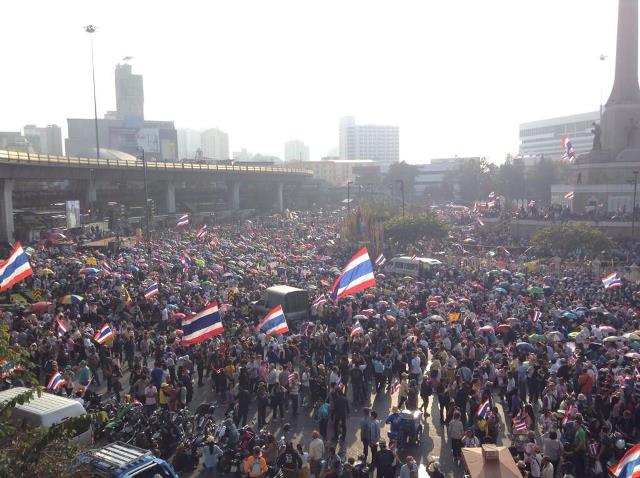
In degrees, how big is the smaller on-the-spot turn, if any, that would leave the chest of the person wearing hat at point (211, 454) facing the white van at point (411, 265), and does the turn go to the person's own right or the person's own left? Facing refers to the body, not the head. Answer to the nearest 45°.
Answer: approximately 45° to the person's own right

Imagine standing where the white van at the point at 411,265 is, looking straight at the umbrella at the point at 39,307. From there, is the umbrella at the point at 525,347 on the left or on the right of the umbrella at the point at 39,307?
left

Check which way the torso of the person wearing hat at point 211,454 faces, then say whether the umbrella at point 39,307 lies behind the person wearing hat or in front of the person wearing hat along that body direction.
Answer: in front

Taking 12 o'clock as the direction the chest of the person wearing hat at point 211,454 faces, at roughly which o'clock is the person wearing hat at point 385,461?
the person wearing hat at point 385,461 is roughly at 4 o'clock from the person wearing hat at point 211,454.

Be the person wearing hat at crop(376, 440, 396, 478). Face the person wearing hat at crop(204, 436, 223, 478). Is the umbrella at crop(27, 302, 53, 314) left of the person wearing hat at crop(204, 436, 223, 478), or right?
right

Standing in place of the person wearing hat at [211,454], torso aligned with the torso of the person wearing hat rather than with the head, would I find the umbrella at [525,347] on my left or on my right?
on my right

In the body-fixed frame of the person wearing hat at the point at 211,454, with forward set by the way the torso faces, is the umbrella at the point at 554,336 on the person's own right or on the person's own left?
on the person's own right

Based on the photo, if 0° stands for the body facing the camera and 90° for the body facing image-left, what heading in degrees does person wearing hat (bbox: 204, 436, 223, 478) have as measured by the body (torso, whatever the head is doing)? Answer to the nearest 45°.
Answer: approximately 180°

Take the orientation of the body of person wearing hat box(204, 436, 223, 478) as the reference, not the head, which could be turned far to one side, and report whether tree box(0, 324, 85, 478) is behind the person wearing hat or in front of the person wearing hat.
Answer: behind

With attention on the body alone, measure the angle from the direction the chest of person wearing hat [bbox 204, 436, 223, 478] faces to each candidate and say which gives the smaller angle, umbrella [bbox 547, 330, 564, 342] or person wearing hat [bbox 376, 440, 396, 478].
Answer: the umbrella

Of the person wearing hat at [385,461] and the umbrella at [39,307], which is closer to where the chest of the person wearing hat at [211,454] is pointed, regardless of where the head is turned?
the umbrella

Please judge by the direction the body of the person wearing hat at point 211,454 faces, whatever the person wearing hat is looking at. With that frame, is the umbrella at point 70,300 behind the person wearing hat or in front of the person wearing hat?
in front

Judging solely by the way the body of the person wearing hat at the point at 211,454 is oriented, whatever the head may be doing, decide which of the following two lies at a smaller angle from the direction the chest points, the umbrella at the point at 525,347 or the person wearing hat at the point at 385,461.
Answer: the umbrella

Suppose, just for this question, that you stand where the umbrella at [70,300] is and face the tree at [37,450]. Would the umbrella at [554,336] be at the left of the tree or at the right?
left
